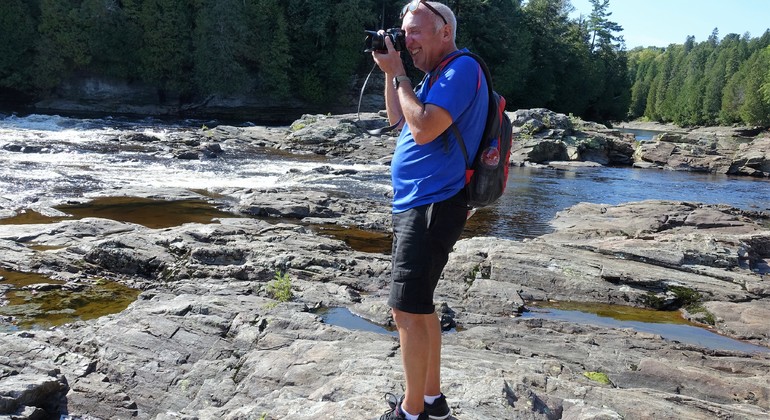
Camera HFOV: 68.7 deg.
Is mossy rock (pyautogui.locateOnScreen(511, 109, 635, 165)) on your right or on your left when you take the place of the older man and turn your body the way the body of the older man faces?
on your right

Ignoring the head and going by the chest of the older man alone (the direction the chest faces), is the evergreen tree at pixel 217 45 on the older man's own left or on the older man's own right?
on the older man's own right

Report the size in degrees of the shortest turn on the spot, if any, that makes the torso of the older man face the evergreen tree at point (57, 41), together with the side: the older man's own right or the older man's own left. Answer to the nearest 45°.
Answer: approximately 45° to the older man's own right

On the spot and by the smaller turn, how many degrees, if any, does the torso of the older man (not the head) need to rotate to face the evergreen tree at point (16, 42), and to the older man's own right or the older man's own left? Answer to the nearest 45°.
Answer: approximately 45° to the older man's own right

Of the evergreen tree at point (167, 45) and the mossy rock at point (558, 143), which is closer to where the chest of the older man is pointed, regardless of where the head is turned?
the evergreen tree

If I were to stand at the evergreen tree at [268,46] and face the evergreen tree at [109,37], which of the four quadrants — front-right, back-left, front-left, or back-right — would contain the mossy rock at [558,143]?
back-left

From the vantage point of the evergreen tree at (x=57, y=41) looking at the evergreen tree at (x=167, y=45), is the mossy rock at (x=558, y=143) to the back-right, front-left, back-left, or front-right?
front-right

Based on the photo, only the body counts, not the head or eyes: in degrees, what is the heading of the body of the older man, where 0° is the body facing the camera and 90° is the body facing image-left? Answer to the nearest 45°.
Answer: approximately 90°

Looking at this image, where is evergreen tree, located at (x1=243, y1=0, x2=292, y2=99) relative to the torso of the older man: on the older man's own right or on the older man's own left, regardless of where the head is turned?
on the older man's own right
